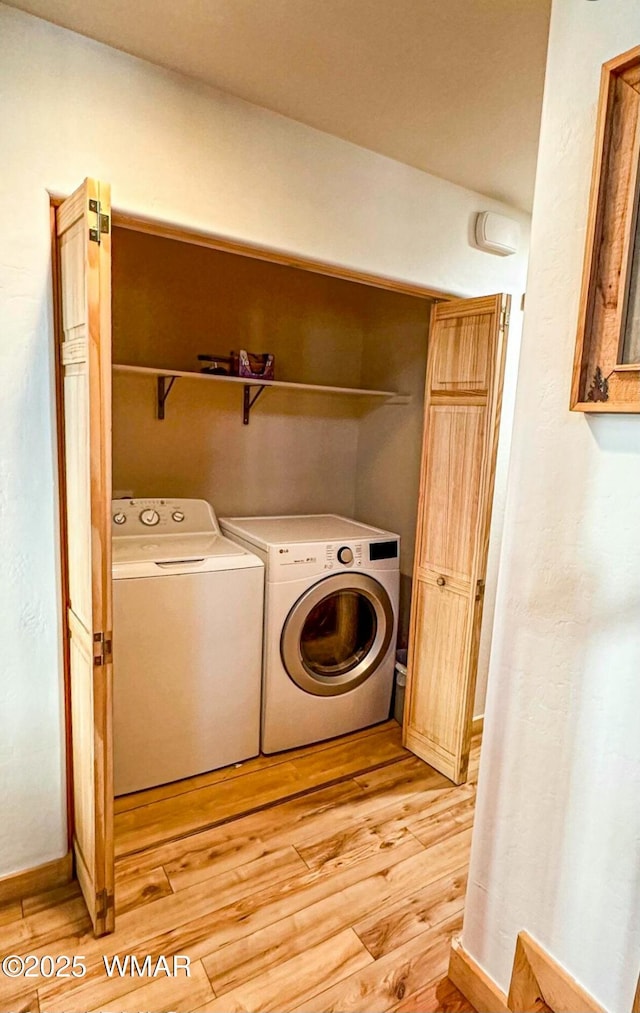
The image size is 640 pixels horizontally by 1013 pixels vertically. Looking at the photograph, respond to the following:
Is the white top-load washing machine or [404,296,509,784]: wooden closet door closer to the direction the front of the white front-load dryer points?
the wooden closet door

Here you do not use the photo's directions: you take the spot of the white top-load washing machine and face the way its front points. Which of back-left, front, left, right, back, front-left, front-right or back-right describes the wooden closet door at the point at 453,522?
front-left

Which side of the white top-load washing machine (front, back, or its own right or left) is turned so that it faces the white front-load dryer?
left

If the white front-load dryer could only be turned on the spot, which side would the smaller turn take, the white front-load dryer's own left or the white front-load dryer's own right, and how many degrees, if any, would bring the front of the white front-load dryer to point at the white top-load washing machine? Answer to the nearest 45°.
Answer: approximately 90° to the white front-load dryer's own right

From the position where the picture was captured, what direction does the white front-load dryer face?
facing the viewer and to the right of the viewer

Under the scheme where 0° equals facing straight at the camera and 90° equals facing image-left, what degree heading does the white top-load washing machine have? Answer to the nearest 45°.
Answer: approximately 315°

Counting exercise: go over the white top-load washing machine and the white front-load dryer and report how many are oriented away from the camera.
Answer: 0

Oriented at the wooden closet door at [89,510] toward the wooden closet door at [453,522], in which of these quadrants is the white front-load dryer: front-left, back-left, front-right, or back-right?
front-left

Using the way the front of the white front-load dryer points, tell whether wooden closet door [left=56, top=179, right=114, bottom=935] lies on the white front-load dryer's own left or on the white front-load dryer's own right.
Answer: on the white front-load dryer's own right

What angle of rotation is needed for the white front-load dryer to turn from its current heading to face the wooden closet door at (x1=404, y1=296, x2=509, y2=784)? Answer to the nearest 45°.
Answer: approximately 45° to its left
